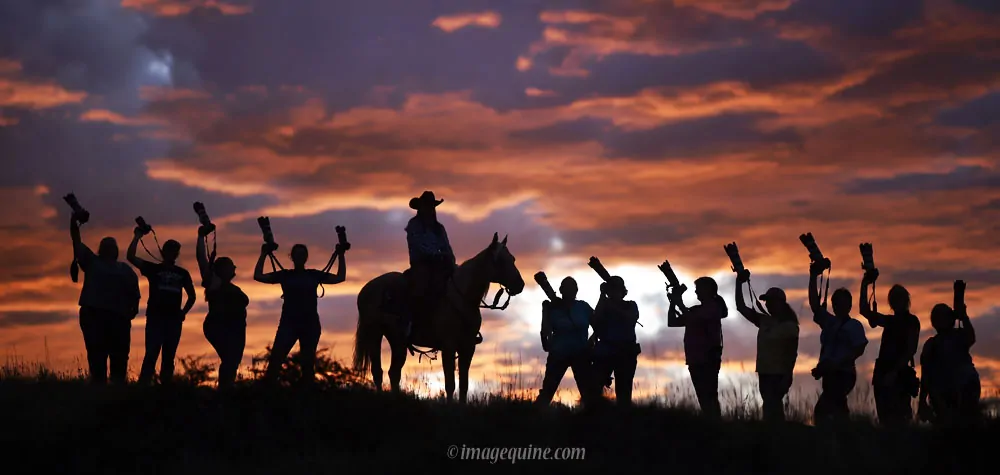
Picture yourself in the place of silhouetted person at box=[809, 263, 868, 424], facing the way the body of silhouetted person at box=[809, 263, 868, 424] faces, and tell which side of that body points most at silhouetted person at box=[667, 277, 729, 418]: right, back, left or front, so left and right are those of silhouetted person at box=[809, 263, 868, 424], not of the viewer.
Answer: right

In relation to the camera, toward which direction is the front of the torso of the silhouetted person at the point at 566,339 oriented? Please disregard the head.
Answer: toward the camera

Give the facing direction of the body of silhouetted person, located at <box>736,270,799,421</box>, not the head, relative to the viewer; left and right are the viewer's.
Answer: facing the viewer and to the left of the viewer

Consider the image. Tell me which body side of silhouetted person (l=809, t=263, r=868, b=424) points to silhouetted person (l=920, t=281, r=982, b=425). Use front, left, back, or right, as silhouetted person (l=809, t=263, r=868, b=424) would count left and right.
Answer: left

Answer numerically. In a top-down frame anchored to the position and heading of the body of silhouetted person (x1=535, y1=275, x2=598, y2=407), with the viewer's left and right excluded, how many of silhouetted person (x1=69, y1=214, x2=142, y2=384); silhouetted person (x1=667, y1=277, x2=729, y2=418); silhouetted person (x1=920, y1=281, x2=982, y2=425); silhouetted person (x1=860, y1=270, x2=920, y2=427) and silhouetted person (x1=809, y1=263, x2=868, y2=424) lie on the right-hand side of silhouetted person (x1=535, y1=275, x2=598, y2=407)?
1

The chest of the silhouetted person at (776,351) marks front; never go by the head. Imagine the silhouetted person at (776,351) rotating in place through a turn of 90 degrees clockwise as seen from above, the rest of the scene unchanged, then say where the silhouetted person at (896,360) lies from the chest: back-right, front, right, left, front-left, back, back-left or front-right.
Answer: back-right

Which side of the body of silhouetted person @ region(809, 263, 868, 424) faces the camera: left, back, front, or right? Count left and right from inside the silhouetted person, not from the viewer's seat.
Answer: front

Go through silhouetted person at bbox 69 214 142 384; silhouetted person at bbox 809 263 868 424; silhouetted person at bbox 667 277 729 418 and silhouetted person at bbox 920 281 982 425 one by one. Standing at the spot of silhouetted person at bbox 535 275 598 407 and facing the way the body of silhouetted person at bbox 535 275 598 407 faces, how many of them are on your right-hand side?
1

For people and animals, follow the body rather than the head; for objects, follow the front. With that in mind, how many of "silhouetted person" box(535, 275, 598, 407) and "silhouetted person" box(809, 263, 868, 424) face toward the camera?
2

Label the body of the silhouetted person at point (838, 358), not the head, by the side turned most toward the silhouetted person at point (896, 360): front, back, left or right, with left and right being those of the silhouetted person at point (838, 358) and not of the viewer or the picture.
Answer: left

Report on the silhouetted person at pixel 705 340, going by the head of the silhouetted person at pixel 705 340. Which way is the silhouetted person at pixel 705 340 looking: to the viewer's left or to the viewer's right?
to the viewer's left

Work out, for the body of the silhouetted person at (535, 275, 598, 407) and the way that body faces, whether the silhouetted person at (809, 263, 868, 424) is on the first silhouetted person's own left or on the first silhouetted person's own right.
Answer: on the first silhouetted person's own left
